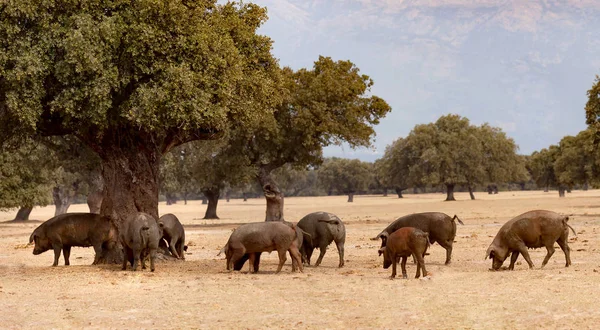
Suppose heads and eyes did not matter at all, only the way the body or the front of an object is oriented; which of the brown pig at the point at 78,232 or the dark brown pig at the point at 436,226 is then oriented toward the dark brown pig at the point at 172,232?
the dark brown pig at the point at 436,226

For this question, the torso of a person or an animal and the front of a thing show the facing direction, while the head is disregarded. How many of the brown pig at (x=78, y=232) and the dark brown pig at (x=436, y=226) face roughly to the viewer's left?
2

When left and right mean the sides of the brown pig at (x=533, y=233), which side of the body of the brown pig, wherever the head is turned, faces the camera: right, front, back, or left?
left

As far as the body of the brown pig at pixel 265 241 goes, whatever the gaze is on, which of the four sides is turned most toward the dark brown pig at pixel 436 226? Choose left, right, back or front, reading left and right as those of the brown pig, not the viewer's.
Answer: back

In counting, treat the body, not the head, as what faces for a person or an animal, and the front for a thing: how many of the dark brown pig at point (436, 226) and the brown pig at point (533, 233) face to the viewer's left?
2

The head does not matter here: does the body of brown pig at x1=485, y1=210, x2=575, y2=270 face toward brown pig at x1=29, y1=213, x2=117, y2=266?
yes

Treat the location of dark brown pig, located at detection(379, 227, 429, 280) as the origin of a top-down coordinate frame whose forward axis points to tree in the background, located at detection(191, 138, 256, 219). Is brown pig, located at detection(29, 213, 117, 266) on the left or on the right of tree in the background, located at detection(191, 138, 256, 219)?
left

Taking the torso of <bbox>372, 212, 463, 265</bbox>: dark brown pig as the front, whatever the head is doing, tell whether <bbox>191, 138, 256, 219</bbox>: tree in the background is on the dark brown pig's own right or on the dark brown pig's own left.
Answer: on the dark brown pig's own right

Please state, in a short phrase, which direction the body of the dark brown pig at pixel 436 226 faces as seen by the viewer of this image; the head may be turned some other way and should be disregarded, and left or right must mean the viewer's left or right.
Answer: facing to the left of the viewer

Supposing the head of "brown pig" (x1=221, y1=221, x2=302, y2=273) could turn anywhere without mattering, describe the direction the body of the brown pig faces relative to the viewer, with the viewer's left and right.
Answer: facing to the left of the viewer

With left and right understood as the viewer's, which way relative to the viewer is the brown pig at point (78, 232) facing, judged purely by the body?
facing to the left of the viewer
